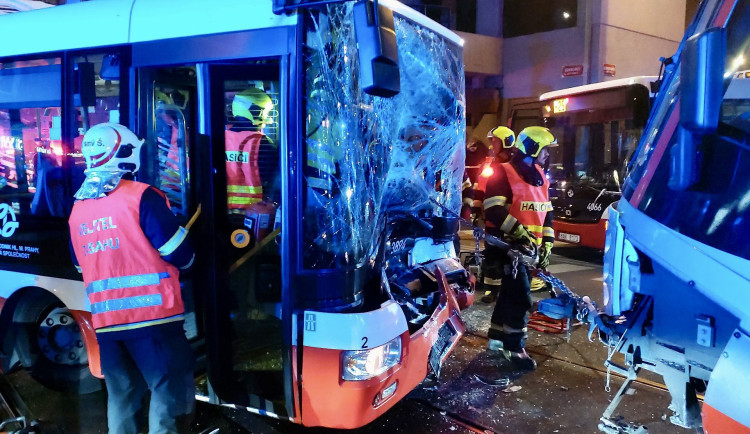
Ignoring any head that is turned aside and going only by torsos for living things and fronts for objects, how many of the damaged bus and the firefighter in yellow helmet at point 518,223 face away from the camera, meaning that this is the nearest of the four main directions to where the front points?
0

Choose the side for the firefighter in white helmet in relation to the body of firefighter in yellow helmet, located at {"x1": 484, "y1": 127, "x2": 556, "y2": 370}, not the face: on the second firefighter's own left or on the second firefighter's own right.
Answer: on the second firefighter's own right

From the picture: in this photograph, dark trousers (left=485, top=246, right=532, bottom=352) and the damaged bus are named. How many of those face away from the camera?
0

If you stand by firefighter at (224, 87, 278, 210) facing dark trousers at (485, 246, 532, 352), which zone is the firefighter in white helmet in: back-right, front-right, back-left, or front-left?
back-right

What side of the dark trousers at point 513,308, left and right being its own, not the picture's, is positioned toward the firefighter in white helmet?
right

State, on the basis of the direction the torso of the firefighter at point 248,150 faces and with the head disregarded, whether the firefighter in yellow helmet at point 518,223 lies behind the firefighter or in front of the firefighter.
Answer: in front

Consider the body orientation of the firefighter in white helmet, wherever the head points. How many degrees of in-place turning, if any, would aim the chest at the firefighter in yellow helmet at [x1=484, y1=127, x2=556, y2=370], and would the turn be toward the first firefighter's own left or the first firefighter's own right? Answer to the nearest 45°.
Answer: approximately 45° to the first firefighter's own right

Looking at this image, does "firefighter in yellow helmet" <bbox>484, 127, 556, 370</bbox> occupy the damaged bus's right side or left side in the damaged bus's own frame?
on its left

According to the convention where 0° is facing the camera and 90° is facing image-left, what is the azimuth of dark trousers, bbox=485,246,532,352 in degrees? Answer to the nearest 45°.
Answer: approximately 315°

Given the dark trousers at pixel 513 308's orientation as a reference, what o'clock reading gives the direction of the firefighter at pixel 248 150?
The firefighter is roughly at 3 o'clock from the dark trousers.

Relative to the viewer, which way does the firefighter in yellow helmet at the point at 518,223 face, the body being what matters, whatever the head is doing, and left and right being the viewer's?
facing the viewer and to the right of the viewer
